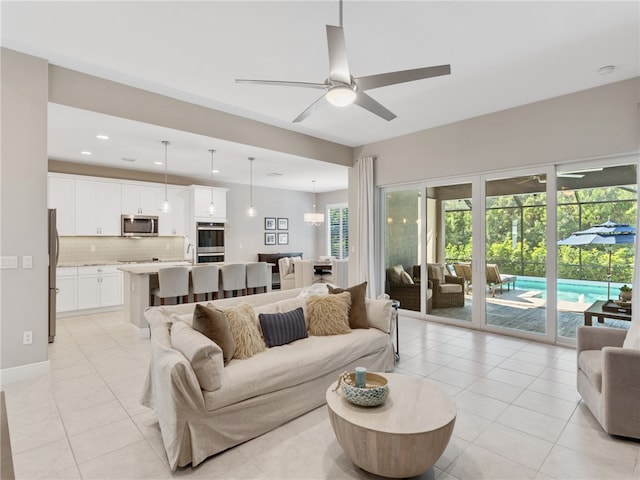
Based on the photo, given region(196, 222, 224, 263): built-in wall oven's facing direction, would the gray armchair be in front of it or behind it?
in front

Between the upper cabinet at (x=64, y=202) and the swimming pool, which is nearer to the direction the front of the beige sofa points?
the swimming pool

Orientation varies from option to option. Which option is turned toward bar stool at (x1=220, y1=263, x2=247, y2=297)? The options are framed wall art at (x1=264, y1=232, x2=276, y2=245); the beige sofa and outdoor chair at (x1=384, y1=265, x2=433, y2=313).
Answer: the framed wall art

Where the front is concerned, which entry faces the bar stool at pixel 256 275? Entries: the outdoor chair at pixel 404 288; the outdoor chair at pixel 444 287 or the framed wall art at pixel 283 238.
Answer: the framed wall art

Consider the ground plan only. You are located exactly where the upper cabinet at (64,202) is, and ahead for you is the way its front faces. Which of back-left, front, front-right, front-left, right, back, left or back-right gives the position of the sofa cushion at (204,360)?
front

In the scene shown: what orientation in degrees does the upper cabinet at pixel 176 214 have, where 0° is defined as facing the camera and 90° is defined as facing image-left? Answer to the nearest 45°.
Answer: approximately 0°

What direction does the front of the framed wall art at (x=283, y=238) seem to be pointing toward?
toward the camera

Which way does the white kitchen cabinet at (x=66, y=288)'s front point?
toward the camera

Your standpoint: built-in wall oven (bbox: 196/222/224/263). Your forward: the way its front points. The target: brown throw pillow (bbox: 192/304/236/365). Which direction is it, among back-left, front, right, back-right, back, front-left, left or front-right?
front

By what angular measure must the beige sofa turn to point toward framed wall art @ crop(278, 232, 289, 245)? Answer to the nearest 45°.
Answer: approximately 135° to its left

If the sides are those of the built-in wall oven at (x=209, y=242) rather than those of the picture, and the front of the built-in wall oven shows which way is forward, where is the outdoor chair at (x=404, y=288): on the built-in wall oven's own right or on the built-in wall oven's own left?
on the built-in wall oven's own left

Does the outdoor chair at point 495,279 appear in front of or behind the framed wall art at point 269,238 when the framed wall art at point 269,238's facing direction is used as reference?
in front

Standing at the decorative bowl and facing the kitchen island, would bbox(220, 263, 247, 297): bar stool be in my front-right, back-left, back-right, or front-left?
front-right
